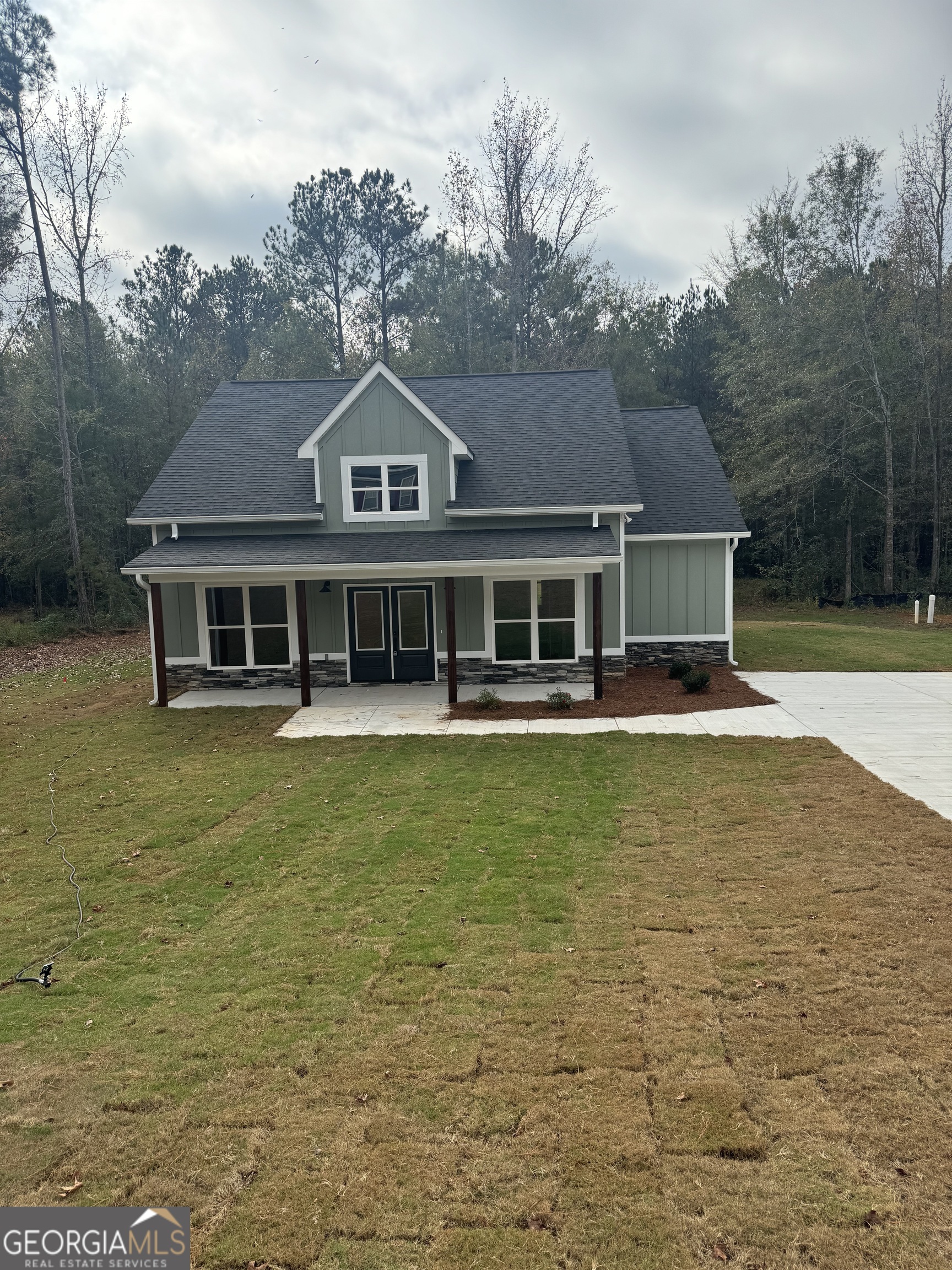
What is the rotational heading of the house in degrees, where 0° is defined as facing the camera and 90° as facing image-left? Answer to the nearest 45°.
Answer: approximately 0°

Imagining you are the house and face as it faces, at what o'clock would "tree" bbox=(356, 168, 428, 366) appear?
The tree is roughly at 6 o'clock from the house.

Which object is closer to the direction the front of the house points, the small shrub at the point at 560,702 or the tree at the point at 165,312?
the small shrub

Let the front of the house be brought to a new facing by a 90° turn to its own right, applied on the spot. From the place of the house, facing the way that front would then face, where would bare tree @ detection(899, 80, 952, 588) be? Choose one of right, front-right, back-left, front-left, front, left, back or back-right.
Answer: back-right

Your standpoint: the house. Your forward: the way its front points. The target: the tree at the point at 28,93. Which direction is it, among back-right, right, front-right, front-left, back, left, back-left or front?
back-right

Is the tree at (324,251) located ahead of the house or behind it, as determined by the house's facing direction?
behind

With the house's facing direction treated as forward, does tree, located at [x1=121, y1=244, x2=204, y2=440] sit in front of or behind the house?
behind

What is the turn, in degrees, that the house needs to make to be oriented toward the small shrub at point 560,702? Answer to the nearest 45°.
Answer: approximately 45° to its left
